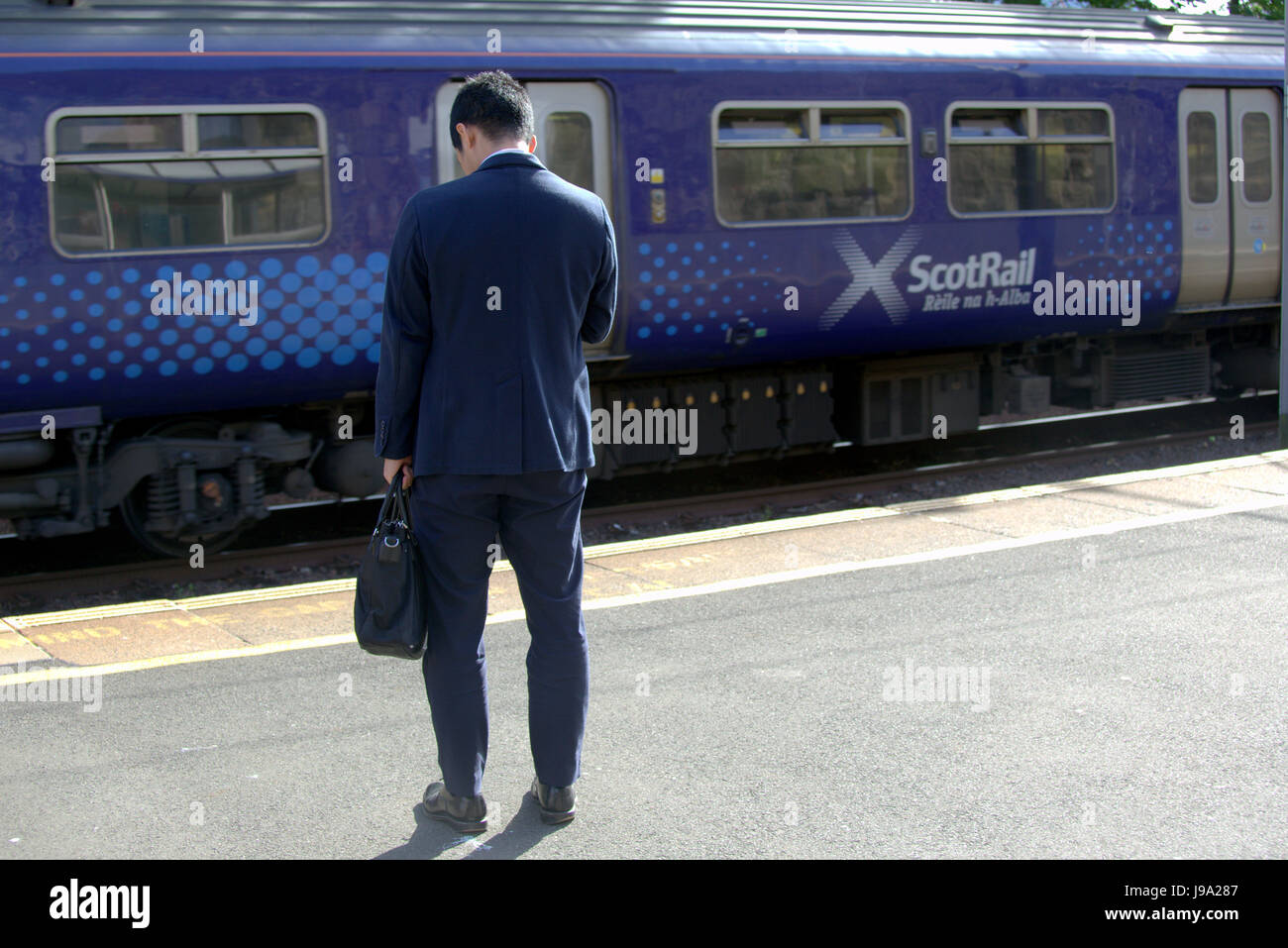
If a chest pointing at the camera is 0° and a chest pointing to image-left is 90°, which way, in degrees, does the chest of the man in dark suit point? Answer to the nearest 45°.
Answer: approximately 180°

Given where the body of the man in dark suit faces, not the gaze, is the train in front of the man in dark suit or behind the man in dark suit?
in front
